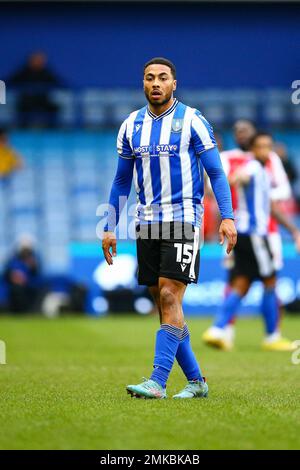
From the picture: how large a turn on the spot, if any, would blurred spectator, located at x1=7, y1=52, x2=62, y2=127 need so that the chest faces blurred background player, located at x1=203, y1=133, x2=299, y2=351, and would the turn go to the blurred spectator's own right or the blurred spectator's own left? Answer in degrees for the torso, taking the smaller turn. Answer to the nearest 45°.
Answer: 0° — they already face them

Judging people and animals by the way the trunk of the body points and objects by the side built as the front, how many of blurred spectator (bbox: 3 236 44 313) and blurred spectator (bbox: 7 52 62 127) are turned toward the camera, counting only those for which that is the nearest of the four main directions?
2

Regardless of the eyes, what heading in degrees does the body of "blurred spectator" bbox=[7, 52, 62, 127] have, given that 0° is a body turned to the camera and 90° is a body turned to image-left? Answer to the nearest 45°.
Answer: approximately 0°
